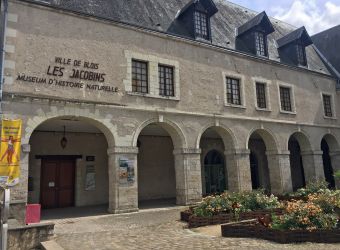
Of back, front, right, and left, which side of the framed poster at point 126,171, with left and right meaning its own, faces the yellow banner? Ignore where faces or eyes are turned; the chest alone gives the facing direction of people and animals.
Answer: right

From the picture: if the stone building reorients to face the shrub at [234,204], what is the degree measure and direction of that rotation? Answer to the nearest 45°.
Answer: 0° — it already faces it

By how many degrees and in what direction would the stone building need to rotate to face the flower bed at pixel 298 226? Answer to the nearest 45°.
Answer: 0° — it already faces it

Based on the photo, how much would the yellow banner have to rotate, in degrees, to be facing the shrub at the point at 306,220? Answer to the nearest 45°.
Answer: approximately 90° to its left

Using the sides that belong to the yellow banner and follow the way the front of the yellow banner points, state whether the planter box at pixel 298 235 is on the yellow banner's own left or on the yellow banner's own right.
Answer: on the yellow banner's own left

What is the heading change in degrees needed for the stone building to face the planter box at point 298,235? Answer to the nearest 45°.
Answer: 0° — it already faces it

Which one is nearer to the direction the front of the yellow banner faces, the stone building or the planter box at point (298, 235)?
the planter box
